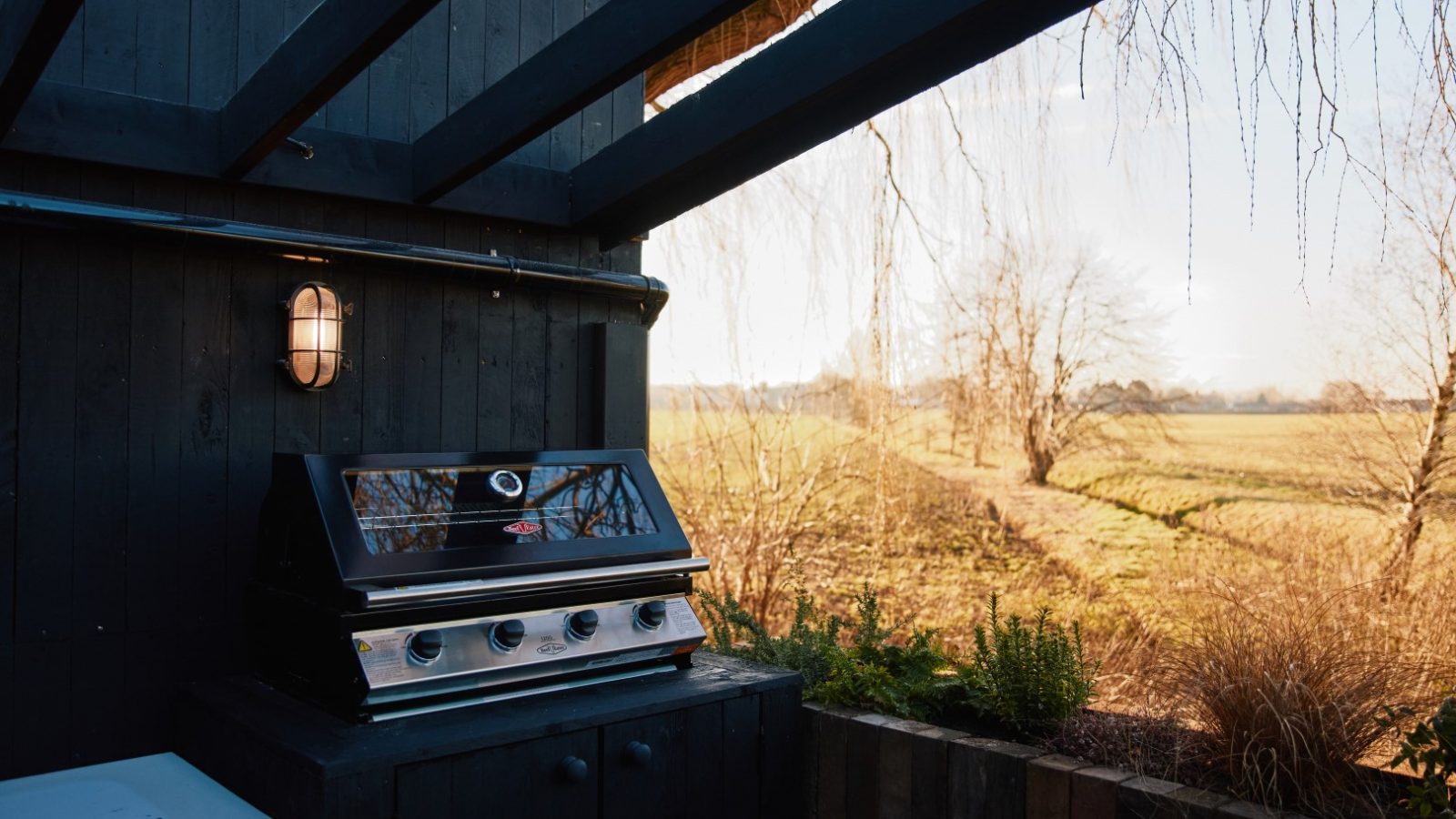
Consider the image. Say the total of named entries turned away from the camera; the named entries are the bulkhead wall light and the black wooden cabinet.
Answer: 0

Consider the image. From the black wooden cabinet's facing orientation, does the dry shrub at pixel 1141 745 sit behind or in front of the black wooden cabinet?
in front

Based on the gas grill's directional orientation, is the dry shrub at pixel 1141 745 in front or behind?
in front

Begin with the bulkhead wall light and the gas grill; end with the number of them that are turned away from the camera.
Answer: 0

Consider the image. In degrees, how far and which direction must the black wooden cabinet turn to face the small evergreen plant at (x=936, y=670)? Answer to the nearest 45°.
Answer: approximately 45° to its left

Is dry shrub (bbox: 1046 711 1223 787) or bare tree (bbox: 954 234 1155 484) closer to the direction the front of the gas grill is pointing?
the dry shrub
